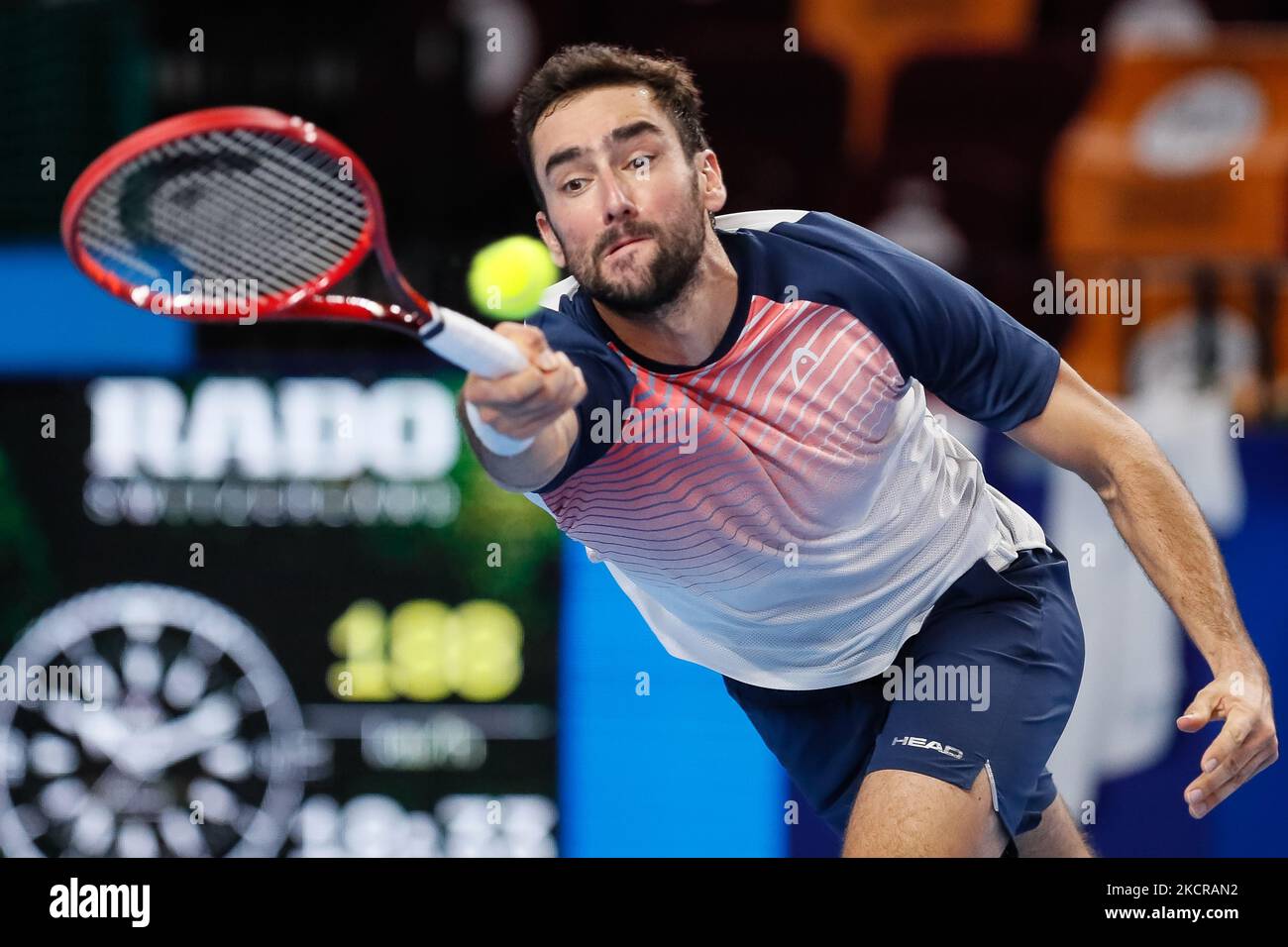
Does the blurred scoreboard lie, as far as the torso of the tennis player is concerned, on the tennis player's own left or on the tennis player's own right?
on the tennis player's own right

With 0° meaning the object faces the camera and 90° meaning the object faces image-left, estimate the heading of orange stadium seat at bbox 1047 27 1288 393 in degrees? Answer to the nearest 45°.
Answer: approximately 0°

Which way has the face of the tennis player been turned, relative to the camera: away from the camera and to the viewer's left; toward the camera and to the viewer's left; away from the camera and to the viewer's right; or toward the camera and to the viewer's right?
toward the camera and to the viewer's left

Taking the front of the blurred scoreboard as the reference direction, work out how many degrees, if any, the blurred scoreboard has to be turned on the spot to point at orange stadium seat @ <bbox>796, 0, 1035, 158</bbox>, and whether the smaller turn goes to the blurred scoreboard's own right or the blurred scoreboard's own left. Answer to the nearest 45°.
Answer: approximately 135° to the blurred scoreboard's own left

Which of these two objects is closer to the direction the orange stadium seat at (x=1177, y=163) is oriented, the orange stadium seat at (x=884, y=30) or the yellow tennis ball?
the yellow tennis ball

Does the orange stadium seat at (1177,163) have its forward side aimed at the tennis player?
yes

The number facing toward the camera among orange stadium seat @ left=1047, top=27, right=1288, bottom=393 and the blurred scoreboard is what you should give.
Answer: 2

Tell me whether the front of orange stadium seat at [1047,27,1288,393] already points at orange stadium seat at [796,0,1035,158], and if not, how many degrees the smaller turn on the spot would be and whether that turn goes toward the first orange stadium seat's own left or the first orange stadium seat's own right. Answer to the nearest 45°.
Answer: approximately 90° to the first orange stadium seat's own right

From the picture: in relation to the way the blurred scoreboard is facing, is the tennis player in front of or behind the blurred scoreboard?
in front

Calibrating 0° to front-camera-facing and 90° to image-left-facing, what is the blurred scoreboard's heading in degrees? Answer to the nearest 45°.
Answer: approximately 0°

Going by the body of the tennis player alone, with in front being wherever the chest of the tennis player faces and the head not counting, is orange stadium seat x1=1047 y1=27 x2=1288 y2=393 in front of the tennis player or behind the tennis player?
behind
